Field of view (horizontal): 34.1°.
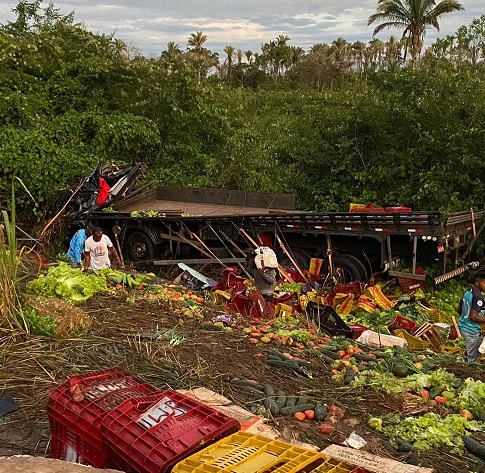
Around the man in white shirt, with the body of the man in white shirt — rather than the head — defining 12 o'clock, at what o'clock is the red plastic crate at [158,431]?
The red plastic crate is roughly at 12 o'clock from the man in white shirt.

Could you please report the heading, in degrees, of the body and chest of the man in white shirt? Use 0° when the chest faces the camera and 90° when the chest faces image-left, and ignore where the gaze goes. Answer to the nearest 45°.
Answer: approximately 0°

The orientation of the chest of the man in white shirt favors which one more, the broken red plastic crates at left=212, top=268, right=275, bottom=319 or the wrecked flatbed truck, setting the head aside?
the broken red plastic crates

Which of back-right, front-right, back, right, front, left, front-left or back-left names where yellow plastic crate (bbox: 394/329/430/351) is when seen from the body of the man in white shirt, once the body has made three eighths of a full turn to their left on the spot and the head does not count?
right

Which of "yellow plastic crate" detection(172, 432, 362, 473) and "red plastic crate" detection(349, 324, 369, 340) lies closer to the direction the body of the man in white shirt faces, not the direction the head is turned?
the yellow plastic crate

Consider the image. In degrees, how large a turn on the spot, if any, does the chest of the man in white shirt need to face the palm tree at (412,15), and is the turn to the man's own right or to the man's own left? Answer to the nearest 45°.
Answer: approximately 135° to the man's own left

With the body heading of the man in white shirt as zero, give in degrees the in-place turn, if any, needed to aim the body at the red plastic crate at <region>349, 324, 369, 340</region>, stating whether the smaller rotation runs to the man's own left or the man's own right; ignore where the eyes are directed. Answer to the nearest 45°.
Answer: approximately 45° to the man's own left

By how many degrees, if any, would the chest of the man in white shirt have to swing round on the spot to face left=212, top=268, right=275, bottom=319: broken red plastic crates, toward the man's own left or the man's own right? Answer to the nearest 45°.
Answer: approximately 45° to the man's own left

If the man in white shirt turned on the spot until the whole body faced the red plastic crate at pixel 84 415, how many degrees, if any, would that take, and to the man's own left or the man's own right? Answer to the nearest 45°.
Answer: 0° — they already face it

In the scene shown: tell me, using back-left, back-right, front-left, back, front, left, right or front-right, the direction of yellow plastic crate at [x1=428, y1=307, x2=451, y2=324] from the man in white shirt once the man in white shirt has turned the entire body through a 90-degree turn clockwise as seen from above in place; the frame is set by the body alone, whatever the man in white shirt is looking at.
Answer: back

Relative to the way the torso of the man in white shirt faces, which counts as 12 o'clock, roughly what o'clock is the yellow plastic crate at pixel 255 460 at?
The yellow plastic crate is roughly at 12 o'clock from the man in white shirt.

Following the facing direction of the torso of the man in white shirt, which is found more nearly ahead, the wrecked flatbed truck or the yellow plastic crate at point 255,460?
the yellow plastic crate

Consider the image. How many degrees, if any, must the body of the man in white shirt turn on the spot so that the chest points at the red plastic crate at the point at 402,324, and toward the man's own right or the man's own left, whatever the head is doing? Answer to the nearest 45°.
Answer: approximately 90° to the man's own left
